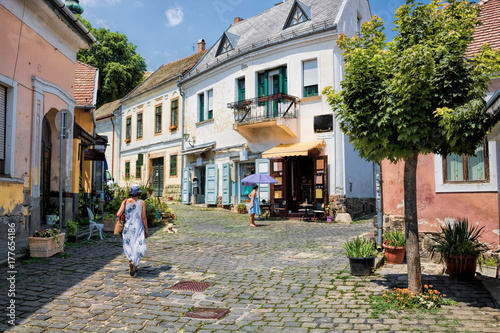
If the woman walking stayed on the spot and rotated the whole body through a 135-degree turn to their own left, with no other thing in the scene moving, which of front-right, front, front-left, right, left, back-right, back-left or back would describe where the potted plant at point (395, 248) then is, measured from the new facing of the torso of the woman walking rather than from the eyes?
back-left

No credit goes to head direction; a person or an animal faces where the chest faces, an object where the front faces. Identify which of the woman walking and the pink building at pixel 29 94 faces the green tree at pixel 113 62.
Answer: the woman walking

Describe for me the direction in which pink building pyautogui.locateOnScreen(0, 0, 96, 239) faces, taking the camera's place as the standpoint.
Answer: facing the viewer and to the right of the viewer

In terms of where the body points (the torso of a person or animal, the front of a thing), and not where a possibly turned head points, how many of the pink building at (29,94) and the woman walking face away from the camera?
1

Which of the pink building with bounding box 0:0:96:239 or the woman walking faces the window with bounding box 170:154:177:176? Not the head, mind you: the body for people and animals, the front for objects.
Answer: the woman walking

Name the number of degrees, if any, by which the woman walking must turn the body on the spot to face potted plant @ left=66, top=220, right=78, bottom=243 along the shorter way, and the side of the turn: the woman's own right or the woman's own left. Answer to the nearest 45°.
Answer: approximately 45° to the woman's own left

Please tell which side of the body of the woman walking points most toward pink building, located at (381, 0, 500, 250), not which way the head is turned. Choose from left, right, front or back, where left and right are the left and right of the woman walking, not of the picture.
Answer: right

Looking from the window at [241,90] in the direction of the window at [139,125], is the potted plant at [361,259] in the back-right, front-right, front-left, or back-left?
back-left

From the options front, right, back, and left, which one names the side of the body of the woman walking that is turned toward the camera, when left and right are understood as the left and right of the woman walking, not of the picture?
back

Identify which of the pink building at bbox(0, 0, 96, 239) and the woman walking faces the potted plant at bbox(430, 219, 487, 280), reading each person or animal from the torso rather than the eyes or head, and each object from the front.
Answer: the pink building

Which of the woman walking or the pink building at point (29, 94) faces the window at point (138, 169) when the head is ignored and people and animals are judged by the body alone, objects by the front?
the woman walking

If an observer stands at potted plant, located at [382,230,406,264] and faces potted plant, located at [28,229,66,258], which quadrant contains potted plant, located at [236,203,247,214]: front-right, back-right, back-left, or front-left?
front-right

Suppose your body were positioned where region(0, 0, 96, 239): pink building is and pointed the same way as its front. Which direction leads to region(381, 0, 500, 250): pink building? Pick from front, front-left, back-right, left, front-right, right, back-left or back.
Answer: front

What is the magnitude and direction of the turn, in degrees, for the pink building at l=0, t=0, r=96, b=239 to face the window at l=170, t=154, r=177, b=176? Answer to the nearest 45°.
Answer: approximately 90° to its left

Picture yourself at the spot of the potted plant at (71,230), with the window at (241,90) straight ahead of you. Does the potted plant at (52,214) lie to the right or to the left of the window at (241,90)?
left

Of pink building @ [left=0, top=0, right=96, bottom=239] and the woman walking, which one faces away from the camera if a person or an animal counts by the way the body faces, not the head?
the woman walking

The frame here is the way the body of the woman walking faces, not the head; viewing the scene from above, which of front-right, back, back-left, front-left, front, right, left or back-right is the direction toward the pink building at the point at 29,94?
front-left

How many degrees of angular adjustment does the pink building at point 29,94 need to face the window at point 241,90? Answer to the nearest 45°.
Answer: approximately 90° to its left

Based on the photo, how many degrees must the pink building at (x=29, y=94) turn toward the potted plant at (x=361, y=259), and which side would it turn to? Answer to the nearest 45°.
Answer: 0° — it already faces it

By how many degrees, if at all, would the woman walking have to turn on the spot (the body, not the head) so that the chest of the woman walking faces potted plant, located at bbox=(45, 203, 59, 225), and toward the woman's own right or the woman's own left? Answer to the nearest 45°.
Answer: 0° — they already face it
